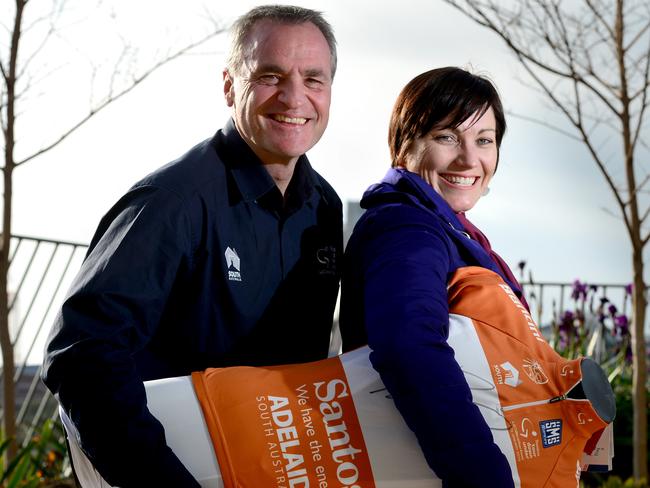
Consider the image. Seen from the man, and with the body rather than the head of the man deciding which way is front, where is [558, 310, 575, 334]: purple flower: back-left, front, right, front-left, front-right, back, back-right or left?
left

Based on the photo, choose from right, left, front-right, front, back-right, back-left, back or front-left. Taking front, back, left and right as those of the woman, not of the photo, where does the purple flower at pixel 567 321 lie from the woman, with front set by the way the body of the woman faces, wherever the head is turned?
left

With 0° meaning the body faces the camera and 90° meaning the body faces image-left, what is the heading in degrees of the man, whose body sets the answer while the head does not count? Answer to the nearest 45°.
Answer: approximately 315°

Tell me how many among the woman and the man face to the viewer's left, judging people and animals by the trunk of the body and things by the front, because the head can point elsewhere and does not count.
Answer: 0
